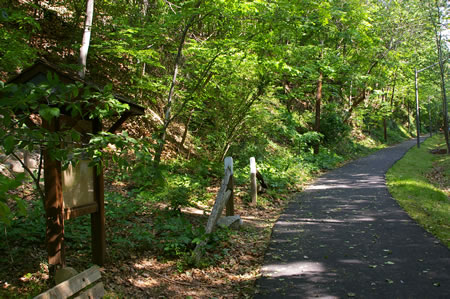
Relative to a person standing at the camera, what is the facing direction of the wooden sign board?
facing the viewer and to the right of the viewer

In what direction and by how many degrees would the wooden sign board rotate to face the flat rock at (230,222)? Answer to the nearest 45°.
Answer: approximately 90° to its left

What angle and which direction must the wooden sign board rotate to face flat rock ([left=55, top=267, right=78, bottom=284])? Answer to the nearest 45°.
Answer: approximately 45° to its right

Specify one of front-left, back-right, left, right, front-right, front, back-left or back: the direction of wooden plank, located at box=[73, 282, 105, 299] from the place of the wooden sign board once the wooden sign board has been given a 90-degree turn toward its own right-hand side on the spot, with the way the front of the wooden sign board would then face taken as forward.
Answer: front-left

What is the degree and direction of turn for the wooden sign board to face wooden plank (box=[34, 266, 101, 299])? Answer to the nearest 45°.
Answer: approximately 45° to its right
